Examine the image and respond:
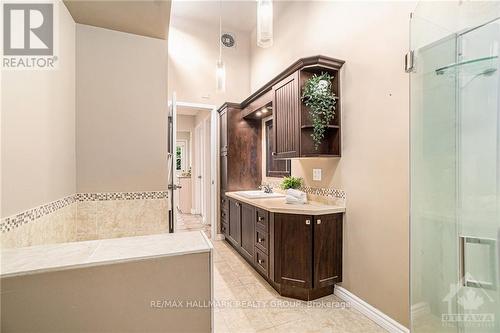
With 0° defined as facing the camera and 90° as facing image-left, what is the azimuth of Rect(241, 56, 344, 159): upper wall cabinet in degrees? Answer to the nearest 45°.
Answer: approximately 45°

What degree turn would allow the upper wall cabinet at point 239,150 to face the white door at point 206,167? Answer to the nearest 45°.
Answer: approximately 45° to its right

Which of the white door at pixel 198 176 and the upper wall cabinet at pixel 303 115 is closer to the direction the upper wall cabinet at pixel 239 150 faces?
the white door

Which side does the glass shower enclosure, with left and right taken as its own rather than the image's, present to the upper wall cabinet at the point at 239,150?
right

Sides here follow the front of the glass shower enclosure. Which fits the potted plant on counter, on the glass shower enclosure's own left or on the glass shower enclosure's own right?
on the glass shower enclosure's own right

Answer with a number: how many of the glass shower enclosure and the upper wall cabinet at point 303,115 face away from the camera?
0

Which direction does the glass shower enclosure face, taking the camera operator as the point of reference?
facing the viewer and to the left of the viewer

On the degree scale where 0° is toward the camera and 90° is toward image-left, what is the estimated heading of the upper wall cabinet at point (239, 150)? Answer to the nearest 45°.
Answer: approximately 90°

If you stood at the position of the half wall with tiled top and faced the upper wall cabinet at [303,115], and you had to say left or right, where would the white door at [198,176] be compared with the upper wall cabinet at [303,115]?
left
